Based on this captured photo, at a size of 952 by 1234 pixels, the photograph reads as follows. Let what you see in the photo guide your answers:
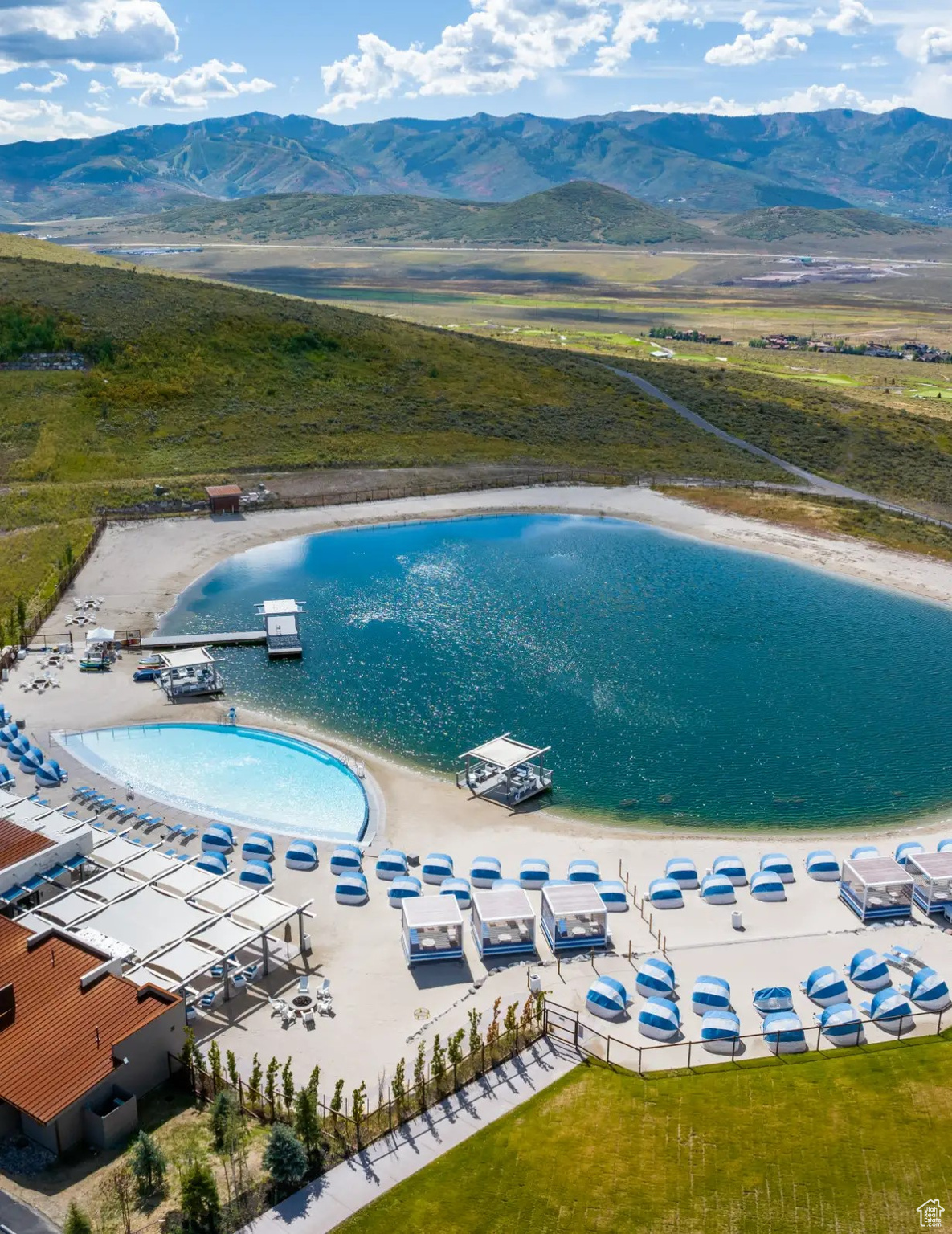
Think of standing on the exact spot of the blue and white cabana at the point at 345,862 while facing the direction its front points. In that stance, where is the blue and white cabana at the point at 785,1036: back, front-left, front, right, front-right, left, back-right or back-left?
back-right

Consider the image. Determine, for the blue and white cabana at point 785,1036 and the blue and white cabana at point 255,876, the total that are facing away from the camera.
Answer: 2

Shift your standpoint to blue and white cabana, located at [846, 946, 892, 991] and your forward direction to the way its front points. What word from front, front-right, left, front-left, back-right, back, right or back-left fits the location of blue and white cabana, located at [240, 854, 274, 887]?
front-left

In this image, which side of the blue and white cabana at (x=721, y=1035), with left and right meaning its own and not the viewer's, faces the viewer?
back

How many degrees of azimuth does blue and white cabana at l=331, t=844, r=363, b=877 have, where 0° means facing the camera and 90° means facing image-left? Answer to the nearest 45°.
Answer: approximately 180°

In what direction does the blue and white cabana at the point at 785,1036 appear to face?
away from the camera

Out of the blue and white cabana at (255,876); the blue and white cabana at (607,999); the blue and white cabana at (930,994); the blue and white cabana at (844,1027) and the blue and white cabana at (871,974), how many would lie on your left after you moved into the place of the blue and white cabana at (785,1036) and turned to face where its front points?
2

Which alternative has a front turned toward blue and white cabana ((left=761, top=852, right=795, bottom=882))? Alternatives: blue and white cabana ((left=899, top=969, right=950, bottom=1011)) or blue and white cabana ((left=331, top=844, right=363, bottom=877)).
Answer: blue and white cabana ((left=899, top=969, right=950, bottom=1011))

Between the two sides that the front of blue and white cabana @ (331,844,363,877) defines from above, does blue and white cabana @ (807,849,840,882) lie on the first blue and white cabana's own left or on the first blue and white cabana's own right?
on the first blue and white cabana's own right

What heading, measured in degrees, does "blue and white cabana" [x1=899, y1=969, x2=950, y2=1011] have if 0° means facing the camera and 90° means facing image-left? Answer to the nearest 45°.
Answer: approximately 135°

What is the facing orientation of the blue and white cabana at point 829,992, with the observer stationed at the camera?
facing away from the viewer and to the left of the viewer

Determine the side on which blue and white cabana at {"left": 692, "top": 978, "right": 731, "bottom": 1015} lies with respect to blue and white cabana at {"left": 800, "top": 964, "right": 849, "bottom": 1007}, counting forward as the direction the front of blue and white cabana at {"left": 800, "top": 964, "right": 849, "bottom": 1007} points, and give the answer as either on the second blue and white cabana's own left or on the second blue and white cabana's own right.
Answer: on the second blue and white cabana's own left
